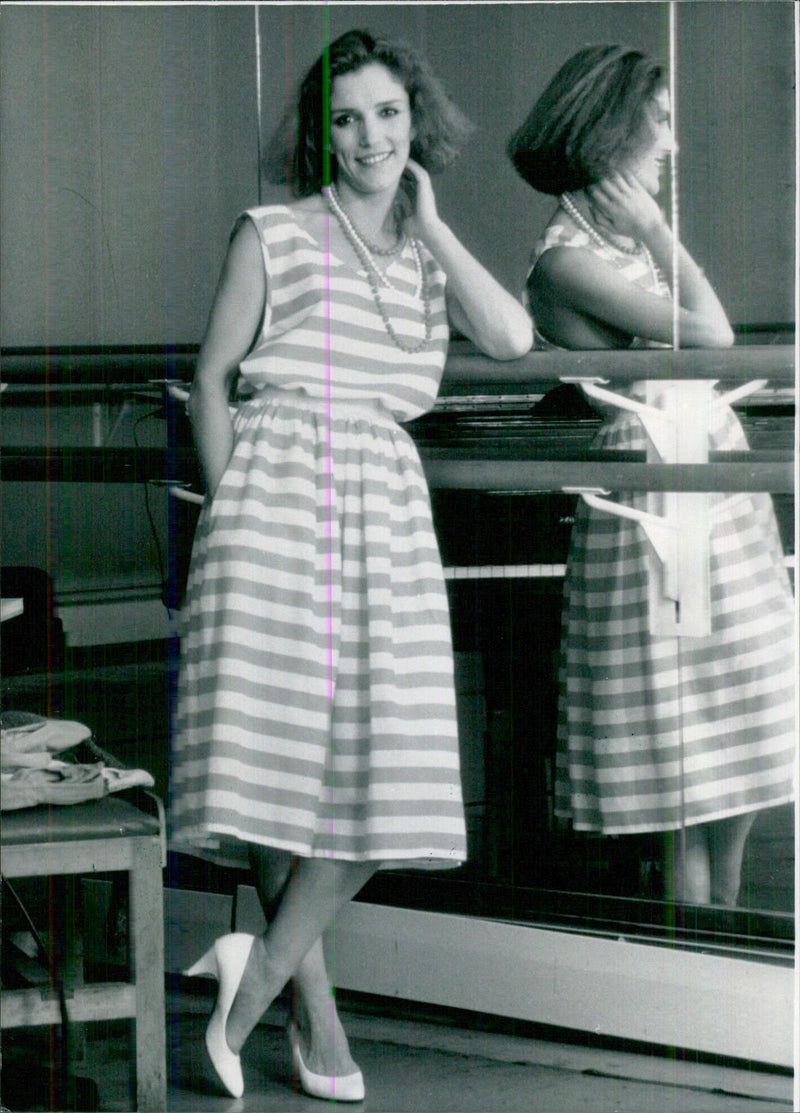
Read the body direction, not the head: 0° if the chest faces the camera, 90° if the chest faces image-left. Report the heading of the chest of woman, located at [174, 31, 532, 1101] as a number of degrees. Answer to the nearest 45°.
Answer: approximately 315°
